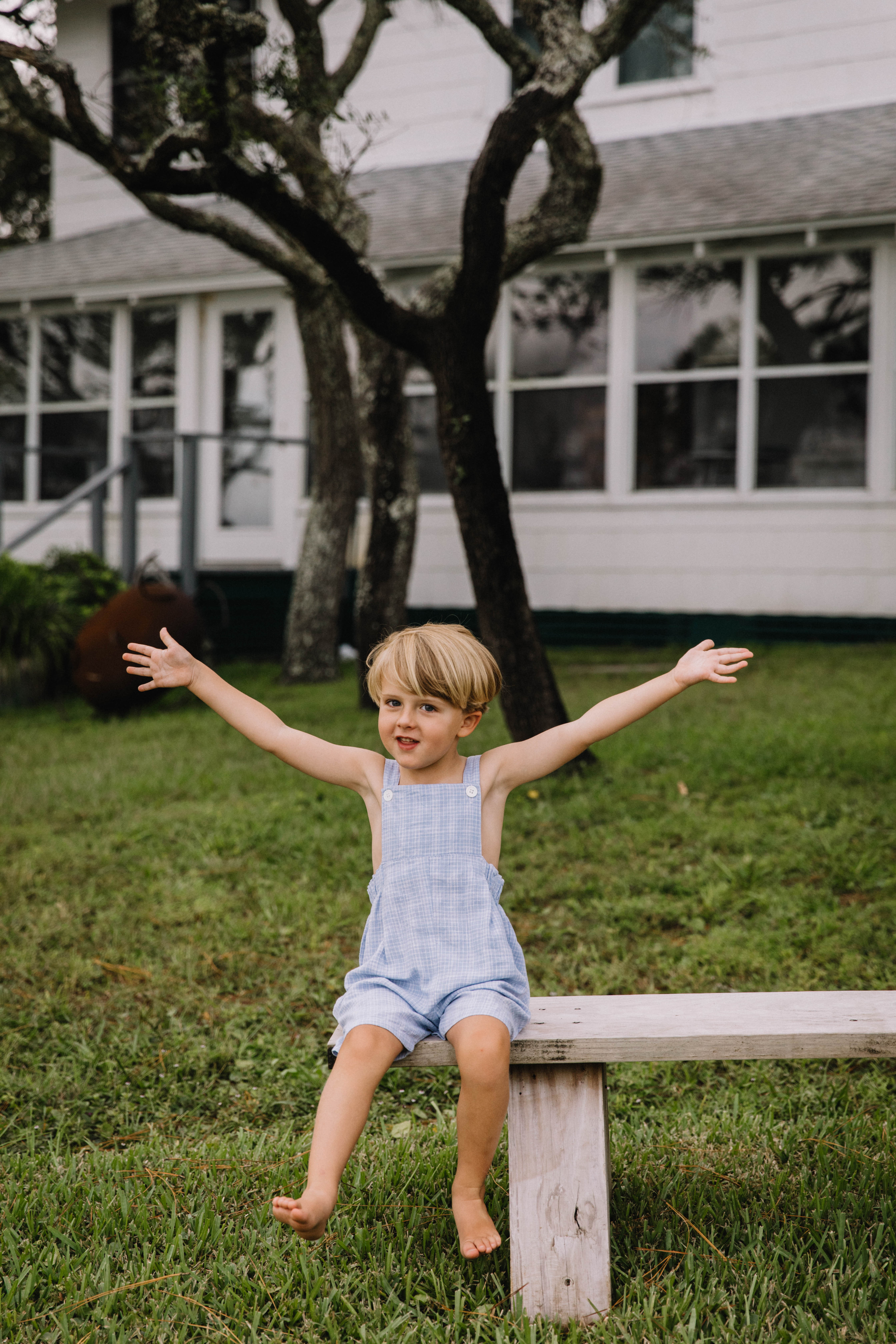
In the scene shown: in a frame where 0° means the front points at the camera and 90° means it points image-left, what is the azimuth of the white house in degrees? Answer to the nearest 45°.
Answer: approximately 0°

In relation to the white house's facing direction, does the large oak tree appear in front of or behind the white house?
in front

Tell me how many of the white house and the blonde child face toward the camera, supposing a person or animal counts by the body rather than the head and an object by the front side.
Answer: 2

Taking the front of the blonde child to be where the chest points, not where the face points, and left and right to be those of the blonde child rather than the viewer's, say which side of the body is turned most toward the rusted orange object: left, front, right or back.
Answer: back

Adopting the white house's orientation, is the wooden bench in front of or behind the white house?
in front

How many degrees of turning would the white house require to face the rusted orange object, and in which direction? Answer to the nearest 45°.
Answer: approximately 45° to its right

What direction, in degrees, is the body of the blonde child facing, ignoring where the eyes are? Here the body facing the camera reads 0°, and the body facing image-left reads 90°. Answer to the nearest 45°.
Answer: approximately 0°

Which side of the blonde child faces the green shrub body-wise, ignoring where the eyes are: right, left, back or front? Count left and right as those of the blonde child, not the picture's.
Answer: back

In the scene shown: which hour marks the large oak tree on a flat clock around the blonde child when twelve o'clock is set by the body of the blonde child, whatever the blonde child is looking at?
The large oak tree is roughly at 6 o'clock from the blonde child.
